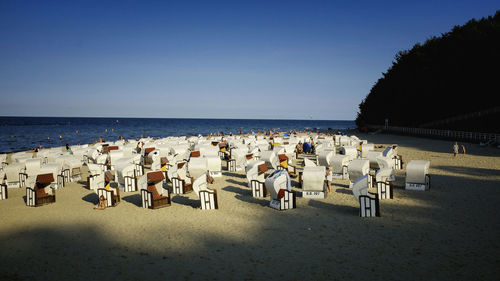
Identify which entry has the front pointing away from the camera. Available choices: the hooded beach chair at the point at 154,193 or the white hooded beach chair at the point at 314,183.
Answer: the white hooded beach chair

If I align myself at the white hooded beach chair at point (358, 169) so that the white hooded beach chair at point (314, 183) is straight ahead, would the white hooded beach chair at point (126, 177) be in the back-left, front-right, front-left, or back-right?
front-right

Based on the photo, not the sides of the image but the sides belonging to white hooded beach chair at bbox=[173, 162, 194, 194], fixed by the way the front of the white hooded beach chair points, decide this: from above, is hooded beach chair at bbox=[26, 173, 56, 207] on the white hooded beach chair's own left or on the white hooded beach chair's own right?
on the white hooded beach chair's own right

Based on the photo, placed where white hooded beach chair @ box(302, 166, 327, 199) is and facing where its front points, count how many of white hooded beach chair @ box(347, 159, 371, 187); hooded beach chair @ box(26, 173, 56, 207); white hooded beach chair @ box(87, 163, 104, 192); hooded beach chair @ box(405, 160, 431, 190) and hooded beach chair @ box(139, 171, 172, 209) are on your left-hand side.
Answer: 3

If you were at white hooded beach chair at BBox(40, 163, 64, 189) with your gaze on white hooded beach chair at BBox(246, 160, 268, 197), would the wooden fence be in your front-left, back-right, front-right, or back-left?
front-left

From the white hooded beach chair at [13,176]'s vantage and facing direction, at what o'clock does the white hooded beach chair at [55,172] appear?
the white hooded beach chair at [55,172] is roughly at 3 o'clock from the white hooded beach chair at [13,176].

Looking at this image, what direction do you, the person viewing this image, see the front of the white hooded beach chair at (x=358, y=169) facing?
facing away from the viewer and to the right of the viewer

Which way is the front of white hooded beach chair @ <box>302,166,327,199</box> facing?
away from the camera

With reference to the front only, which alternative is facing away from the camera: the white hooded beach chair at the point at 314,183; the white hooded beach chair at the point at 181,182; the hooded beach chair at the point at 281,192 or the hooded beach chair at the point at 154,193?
the white hooded beach chair at the point at 314,183

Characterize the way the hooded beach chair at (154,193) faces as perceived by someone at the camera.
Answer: facing the viewer and to the right of the viewer

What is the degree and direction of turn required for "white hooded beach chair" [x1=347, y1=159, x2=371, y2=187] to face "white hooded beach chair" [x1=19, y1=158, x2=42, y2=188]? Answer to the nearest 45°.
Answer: approximately 135° to its left

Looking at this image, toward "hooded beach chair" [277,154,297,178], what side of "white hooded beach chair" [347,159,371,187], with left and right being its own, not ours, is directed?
left

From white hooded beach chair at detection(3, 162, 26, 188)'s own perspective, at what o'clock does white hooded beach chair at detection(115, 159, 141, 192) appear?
white hooded beach chair at detection(115, 159, 141, 192) is roughly at 3 o'clock from white hooded beach chair at detection(3, 162, 26, 188).
